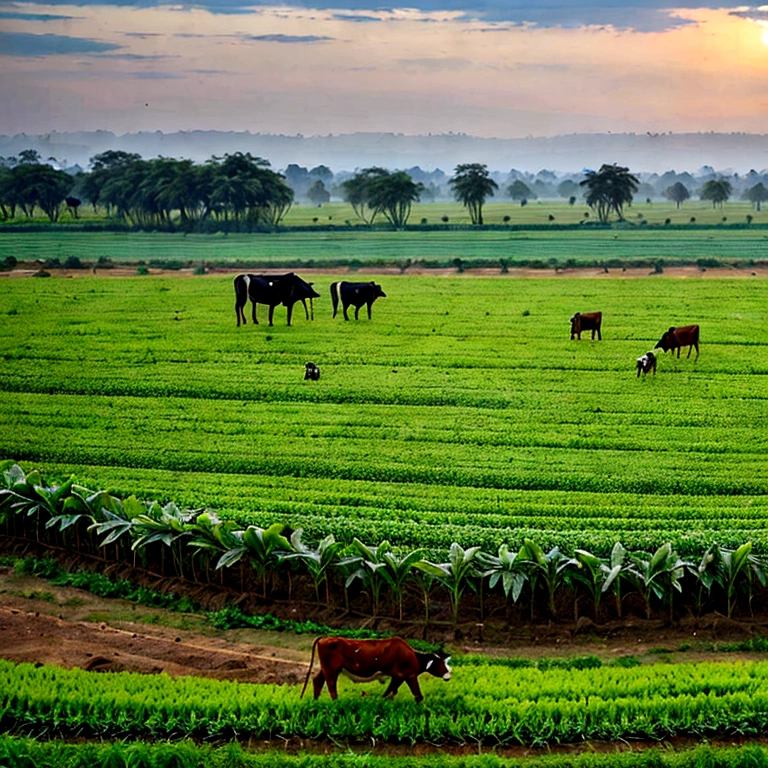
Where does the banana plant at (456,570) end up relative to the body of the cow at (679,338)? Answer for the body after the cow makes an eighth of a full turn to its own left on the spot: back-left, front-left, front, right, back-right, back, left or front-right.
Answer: front-left

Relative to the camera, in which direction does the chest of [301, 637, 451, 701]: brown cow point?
to the viewer's right

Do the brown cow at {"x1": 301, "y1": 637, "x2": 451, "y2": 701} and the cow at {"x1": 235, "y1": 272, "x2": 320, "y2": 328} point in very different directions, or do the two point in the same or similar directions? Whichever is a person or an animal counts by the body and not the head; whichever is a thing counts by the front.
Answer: same or similar directions

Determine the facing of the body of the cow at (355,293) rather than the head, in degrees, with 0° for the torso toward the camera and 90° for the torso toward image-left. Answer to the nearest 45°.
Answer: approximately 270°

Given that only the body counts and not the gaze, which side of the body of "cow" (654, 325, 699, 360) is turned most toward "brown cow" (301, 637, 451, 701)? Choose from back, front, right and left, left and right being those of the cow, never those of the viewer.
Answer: left

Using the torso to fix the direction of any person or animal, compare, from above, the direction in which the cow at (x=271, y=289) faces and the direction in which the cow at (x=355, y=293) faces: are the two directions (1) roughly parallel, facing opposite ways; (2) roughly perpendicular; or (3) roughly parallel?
roughly parallel

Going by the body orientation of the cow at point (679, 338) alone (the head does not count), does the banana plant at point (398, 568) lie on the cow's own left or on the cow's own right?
on the cow's own left

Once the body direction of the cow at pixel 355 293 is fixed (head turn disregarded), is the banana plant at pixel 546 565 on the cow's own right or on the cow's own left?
on the cow's own right

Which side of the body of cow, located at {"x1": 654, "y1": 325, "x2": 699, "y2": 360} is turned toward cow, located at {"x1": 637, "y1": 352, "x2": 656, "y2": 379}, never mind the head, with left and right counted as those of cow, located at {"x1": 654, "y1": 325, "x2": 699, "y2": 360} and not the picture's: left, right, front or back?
left

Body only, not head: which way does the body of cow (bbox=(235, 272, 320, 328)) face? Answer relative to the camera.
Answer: to the viewer's right

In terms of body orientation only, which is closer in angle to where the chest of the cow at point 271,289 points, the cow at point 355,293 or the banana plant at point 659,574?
the cow

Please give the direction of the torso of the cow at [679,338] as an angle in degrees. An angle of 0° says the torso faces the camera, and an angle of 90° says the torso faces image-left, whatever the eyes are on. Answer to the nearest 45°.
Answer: approximately 90°

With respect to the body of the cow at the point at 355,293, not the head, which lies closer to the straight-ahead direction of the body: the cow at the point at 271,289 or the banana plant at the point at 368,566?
the banana plant

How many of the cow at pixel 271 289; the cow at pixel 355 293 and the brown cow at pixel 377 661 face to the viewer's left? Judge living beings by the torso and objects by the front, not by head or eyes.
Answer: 0

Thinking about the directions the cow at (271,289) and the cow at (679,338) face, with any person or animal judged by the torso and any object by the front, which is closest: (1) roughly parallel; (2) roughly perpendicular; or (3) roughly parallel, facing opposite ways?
roughly parallel, facing opposite ways

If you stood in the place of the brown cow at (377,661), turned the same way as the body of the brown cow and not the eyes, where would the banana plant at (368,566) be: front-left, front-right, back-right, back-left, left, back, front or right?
left
